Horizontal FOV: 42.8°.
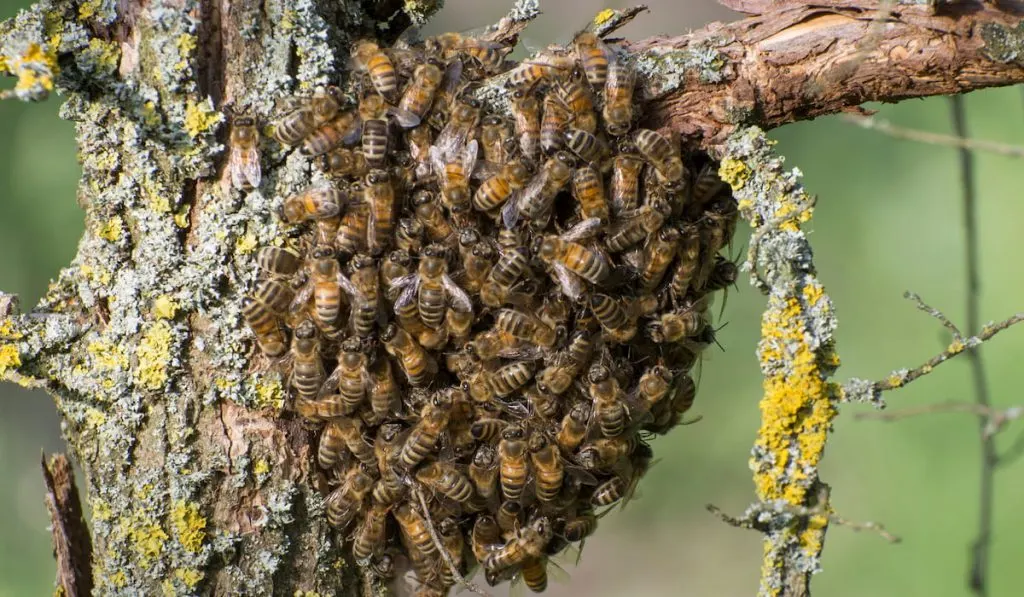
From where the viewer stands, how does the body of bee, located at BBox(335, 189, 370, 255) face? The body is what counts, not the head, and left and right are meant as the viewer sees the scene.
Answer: facing away from the viewer

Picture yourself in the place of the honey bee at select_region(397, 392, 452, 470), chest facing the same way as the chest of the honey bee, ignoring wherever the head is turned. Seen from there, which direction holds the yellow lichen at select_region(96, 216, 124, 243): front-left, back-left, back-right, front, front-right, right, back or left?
back-left

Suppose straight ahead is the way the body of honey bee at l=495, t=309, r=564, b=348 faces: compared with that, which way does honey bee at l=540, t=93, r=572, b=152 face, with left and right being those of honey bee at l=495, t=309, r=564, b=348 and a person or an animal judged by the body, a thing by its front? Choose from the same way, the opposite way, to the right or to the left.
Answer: to the left

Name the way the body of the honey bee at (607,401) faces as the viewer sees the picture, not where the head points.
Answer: away from the camera

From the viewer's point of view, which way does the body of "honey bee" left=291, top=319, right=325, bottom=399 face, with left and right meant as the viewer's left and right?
facing away from the viewer

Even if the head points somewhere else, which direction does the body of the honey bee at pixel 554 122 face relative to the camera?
away from the camera

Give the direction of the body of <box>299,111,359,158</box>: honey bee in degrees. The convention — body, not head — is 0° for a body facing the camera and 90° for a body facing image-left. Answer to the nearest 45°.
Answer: approximately 225°

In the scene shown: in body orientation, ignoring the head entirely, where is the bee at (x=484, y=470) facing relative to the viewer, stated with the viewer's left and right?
facing away from the viewer
